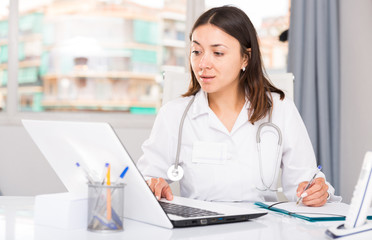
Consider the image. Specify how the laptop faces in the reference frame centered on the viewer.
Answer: facing away from the viewer and to the right of the viewer

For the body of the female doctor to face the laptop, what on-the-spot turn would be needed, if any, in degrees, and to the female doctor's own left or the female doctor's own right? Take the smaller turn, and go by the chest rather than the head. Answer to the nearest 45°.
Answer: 0° — they already face it

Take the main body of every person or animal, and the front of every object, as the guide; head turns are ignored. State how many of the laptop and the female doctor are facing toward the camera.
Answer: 1

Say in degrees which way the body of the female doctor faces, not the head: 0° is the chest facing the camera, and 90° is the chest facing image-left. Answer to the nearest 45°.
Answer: approximately 0°
